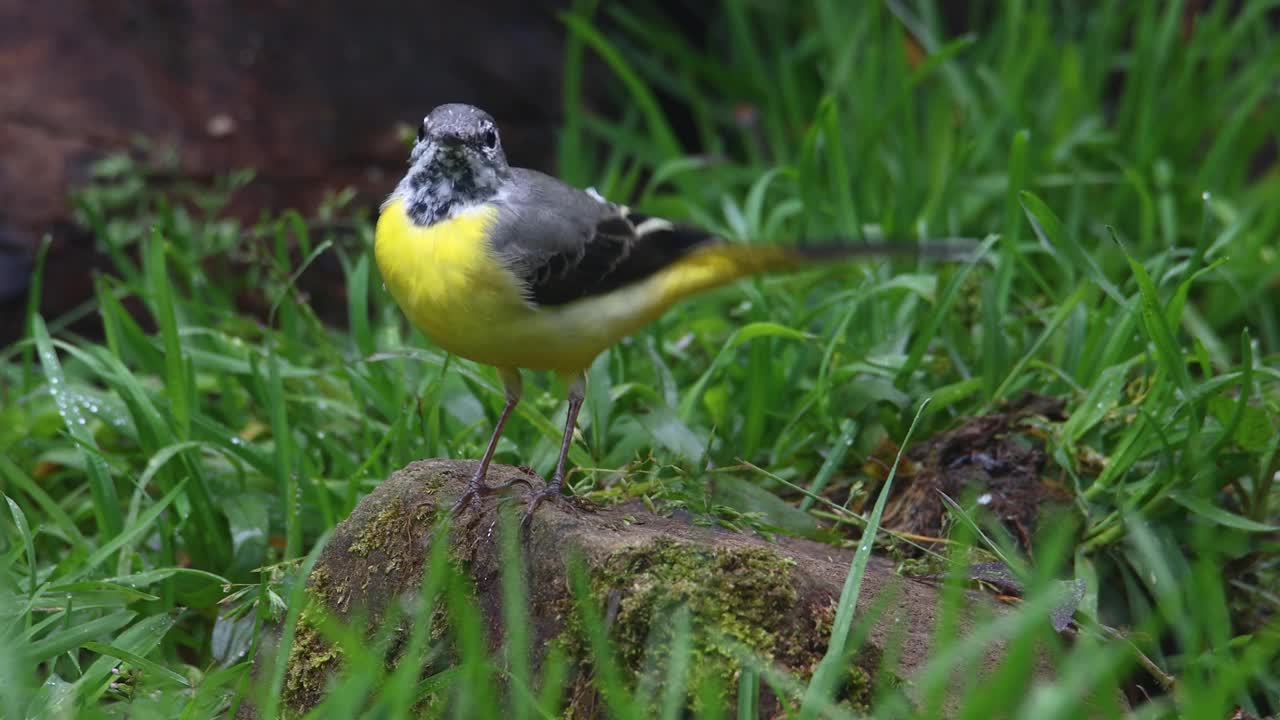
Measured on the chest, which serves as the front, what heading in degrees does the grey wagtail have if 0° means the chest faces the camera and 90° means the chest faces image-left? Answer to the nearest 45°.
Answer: approximately 45°

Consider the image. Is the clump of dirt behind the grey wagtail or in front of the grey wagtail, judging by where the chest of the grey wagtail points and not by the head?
behind
